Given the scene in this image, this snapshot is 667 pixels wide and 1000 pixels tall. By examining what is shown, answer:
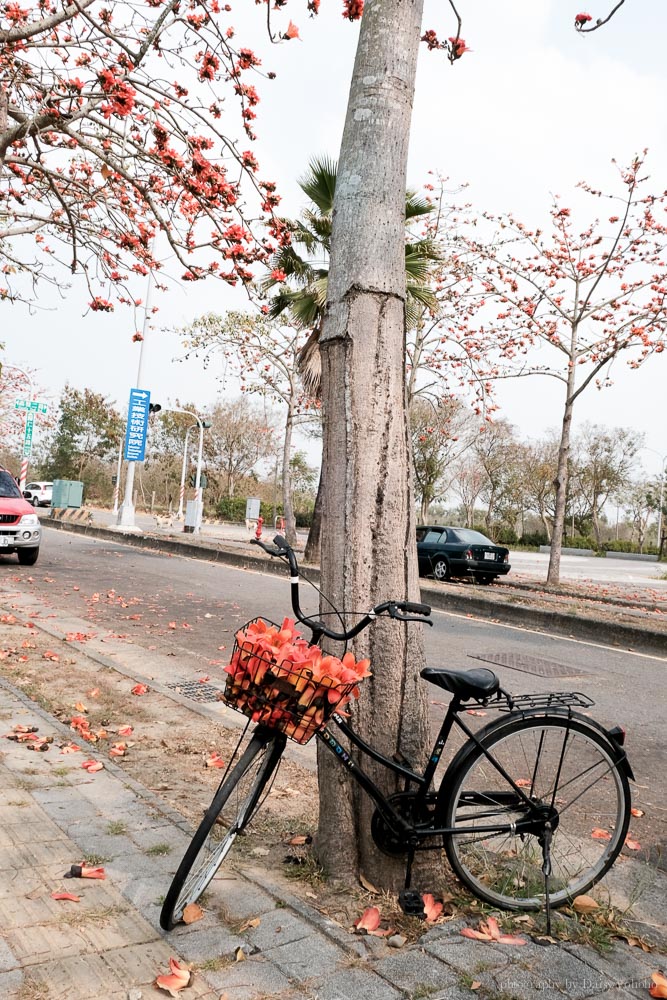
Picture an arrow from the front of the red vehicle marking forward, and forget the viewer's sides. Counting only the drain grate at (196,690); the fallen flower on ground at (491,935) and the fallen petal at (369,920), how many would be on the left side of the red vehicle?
0

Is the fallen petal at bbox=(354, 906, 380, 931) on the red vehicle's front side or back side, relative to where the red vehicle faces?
on the front side

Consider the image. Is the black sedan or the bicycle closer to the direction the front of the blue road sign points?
the bicycle

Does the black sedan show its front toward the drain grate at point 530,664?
no

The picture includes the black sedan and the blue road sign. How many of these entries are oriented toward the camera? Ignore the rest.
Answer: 1

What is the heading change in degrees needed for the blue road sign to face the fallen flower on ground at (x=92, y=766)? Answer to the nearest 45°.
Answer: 0° — it already faces it

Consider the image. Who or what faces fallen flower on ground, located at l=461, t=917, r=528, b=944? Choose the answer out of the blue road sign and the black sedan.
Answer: the blue road sign

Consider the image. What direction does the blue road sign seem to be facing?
toward the camera

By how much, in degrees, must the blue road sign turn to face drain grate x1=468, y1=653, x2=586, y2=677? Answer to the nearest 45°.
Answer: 0° — it already faces it

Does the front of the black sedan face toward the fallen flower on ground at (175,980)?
no

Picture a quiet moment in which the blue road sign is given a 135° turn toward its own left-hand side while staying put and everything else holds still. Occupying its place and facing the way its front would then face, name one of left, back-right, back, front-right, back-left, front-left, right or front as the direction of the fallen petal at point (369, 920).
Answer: back-right

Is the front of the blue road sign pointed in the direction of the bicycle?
yes

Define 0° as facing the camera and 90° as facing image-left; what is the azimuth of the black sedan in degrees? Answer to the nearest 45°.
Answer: approximately 135°

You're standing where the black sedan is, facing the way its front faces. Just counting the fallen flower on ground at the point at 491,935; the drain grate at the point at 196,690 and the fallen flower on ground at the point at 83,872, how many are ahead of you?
0

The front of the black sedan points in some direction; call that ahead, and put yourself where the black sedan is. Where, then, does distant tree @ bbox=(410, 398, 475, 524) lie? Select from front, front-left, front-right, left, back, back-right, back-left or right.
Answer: front-right

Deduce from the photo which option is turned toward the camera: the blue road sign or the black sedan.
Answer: the blue road sign

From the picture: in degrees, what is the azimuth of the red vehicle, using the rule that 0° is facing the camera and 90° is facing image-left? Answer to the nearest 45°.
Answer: approximately 315°
